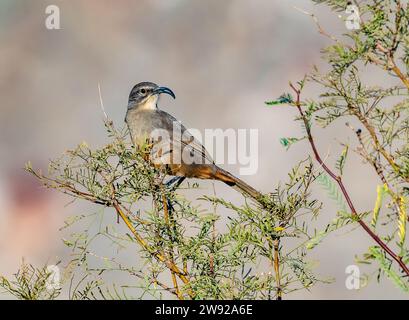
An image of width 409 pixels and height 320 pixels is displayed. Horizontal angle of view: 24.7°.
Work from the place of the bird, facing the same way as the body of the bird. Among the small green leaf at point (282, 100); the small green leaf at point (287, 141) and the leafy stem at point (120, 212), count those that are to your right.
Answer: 0

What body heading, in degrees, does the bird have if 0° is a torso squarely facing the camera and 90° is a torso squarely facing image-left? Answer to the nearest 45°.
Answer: approximately 90°

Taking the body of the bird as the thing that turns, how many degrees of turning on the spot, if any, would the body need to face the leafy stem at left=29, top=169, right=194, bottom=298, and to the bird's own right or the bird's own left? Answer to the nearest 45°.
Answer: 0° — it already faces it

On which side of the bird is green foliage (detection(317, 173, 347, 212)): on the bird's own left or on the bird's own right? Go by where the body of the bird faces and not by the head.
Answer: on the bird's own left
